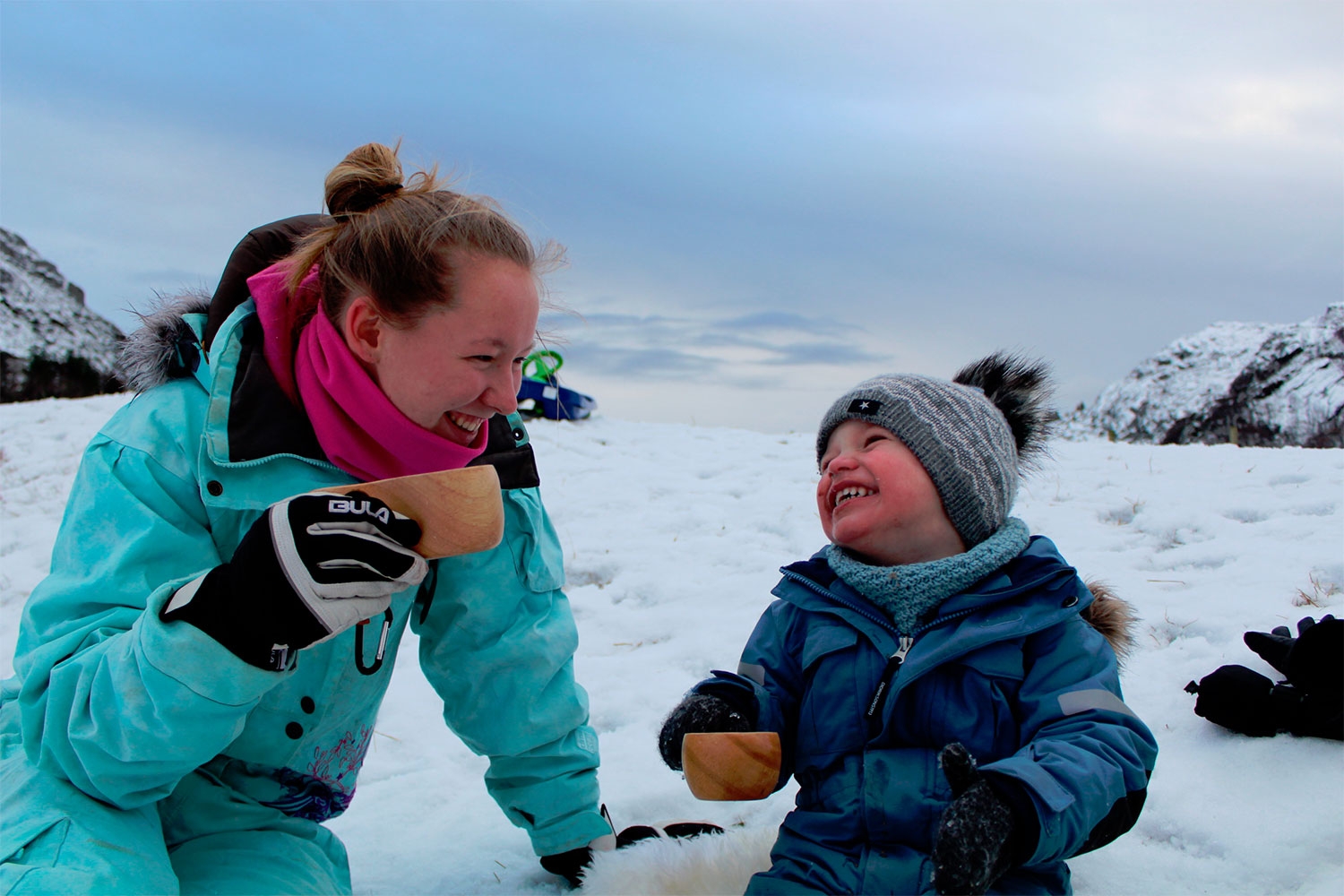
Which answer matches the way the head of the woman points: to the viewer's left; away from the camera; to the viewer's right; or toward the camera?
to the viewer's right

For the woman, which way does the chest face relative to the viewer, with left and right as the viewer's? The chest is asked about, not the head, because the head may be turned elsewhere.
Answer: facing the viewer and to the right of the viewer

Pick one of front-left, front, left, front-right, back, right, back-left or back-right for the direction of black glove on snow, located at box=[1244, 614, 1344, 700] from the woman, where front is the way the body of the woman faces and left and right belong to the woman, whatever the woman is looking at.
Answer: front-left

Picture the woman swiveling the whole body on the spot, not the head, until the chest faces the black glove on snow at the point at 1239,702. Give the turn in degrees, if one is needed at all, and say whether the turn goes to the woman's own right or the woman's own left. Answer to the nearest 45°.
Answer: approximately 45° to the woman's own left
